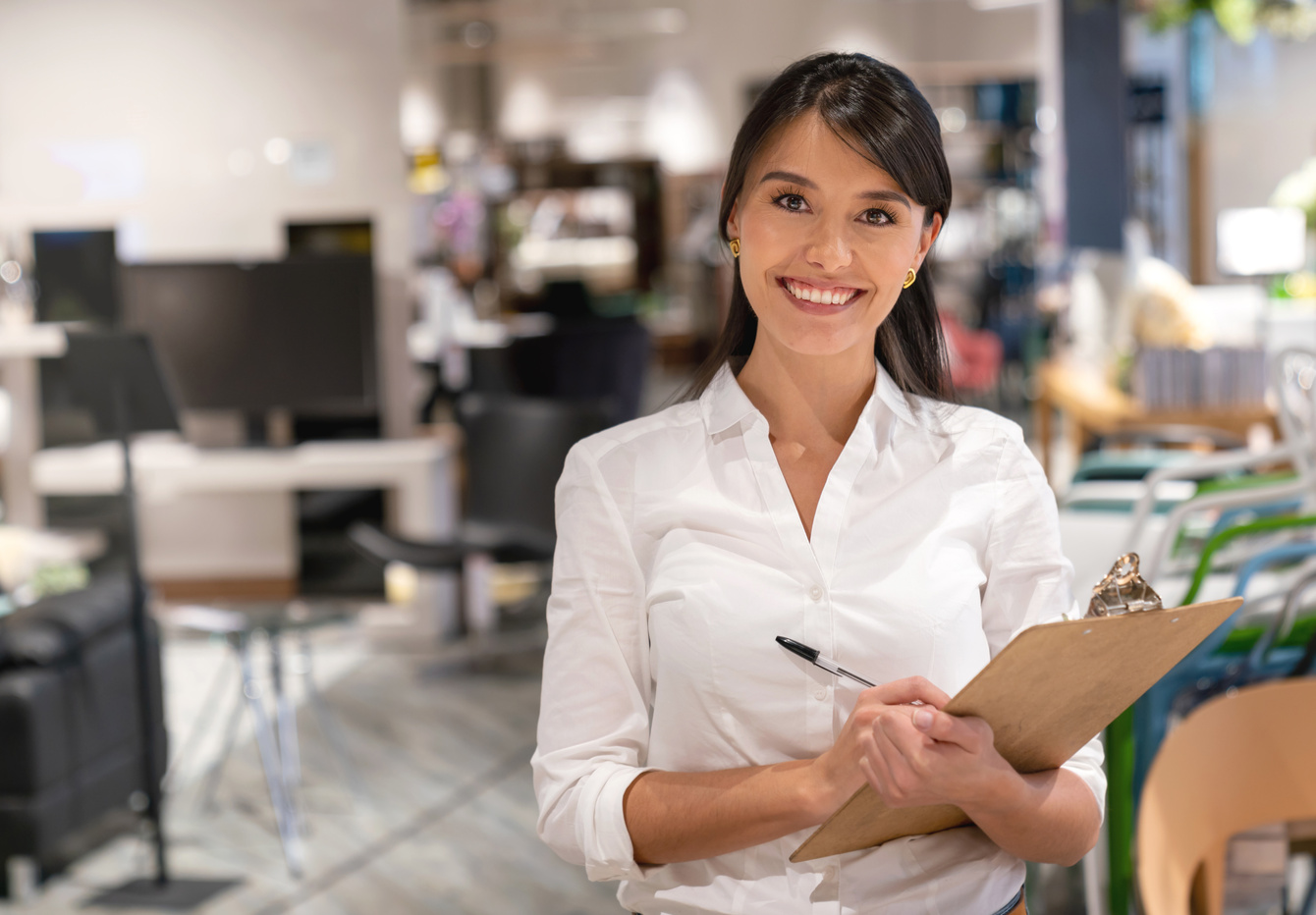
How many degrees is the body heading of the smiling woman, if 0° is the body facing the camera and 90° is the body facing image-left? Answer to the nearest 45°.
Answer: approximately 0°

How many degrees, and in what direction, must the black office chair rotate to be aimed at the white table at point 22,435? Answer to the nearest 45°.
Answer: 0° — it already faces it

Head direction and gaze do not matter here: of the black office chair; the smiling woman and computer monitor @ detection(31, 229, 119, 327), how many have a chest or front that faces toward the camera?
2

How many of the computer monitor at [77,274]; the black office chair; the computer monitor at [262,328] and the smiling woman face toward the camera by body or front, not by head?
3

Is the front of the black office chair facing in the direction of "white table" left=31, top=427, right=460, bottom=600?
yes

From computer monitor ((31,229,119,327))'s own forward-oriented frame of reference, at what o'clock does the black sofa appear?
The black sofa is roughly at 12 o'clock from the computer monitor.

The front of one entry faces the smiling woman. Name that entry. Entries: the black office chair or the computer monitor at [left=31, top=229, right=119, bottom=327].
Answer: the computer monitor
